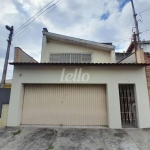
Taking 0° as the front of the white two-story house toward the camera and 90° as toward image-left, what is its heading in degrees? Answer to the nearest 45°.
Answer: approximately 0°
